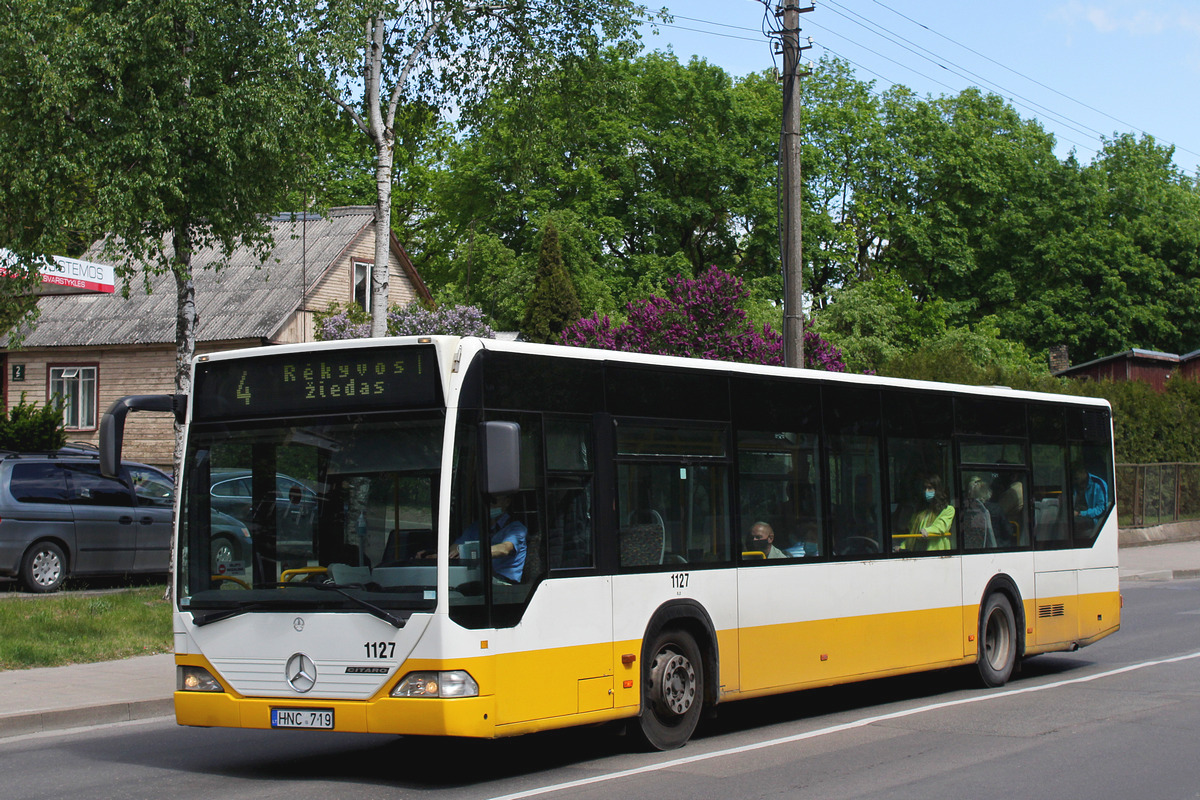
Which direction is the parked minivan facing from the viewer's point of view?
to the viewer's right

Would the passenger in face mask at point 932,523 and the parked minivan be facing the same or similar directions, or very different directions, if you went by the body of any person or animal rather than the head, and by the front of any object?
very different directions

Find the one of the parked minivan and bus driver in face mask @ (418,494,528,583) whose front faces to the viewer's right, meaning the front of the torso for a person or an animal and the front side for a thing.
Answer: the parked minivan

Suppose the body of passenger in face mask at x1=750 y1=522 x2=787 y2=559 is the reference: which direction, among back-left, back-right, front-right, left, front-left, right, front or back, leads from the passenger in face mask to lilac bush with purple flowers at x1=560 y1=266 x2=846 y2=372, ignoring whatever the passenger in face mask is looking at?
back-right

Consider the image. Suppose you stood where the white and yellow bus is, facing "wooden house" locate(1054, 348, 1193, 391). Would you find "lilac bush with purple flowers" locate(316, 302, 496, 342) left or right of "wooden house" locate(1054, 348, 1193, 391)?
left
